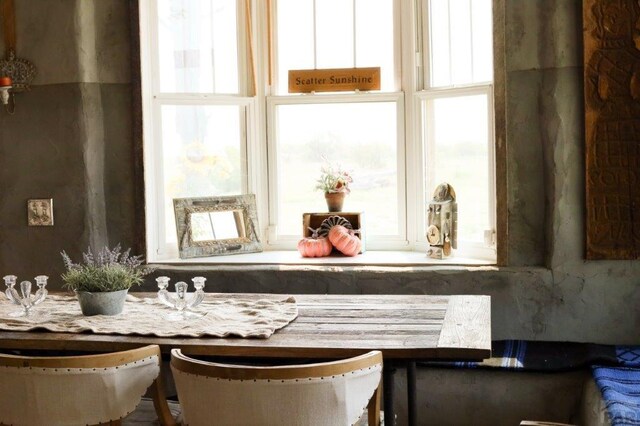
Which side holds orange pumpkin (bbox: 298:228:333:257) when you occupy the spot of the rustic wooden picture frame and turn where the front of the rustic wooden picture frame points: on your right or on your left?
on your left

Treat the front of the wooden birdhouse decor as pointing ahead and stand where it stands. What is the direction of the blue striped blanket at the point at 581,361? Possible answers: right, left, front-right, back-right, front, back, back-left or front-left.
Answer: left

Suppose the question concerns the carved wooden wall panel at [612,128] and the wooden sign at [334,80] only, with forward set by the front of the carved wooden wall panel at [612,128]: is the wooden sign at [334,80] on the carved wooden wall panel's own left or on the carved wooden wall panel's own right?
on the carved wooden wall panel's own right

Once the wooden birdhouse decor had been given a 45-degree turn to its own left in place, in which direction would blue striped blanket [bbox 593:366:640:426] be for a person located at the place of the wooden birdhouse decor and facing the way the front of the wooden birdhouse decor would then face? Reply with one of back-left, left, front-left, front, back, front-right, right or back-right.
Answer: front-left

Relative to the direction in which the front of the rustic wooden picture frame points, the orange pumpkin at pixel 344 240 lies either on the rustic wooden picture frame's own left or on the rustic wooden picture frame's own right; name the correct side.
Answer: on the rustic wooden picture frame's own left

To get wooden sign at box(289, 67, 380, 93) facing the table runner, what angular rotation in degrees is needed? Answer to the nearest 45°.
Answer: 0° — it already faces it

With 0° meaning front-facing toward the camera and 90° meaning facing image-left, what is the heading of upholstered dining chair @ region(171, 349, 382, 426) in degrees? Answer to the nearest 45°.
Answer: approximately 180°

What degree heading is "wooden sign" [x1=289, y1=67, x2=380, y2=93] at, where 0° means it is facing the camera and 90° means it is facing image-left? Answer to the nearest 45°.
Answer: approximately 0°

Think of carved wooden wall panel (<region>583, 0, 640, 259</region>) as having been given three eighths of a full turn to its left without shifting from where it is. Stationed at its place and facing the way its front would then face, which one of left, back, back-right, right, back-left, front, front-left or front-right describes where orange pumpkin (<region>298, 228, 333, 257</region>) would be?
back-left

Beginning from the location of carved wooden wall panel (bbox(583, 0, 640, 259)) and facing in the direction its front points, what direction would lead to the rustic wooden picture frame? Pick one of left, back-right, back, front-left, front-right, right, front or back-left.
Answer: right

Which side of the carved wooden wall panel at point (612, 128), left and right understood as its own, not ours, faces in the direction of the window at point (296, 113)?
right

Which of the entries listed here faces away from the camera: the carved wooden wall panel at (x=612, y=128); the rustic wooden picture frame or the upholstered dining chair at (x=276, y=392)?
the upholstered dining chair

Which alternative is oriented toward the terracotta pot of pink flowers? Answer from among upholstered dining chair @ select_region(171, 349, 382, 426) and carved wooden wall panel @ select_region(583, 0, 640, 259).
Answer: the upholstered dining chair

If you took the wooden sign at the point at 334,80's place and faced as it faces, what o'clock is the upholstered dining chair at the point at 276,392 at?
The upholstered dining chair is roughly at 12 o'clock from the wooden sign.

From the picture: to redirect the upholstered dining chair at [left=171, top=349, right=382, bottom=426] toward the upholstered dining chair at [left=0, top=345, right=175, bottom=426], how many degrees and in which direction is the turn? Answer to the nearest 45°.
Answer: approximately 90° to its left
